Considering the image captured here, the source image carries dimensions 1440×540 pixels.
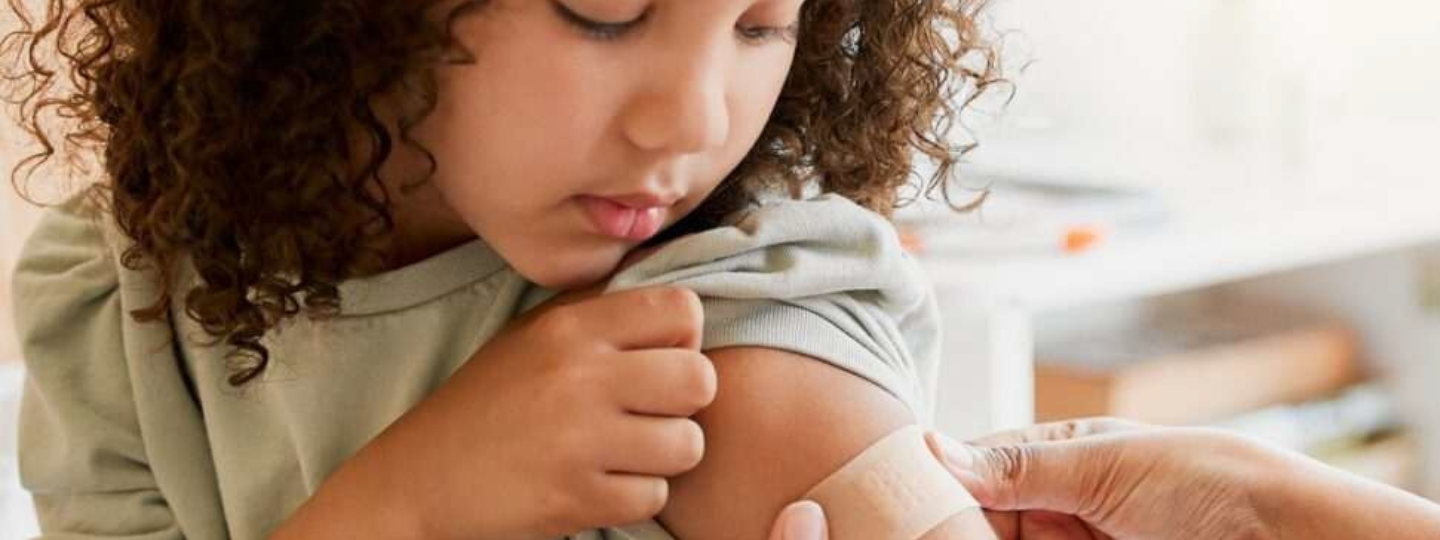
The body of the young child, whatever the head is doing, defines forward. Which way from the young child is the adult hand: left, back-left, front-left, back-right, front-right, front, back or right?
left

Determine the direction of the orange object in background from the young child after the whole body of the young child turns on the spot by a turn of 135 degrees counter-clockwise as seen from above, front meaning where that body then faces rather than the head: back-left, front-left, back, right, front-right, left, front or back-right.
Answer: front

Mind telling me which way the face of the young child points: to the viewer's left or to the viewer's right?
to the viewer's right

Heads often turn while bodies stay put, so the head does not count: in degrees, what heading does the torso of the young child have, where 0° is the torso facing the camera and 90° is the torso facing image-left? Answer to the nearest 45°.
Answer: approximately 0°
